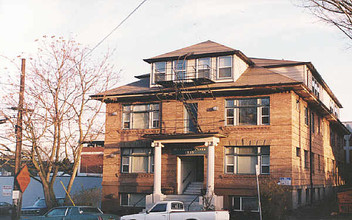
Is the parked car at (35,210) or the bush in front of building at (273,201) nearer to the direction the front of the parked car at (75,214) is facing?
the parked car

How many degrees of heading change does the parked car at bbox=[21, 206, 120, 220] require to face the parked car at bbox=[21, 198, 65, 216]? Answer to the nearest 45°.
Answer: approximately 90° to its right

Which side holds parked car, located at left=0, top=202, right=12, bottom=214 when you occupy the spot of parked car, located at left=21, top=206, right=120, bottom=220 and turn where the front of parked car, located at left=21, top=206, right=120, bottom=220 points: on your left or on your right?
on your right

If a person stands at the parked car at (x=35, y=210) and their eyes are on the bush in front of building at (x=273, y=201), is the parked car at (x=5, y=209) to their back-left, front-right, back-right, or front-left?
back-left

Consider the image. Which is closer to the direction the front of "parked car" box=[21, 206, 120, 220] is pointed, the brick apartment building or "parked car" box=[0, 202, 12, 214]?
the parked car

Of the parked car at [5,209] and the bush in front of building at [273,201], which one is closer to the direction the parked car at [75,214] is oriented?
the parked car

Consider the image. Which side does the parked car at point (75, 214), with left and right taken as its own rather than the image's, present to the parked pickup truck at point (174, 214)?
back

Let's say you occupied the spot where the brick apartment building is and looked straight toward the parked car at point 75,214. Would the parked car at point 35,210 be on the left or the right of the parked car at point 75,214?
right

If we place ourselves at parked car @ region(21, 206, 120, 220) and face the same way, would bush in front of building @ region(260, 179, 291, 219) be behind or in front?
behind

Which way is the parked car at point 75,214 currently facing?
to the viewer's left

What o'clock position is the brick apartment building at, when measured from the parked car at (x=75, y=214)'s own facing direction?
The brick apartment building is roughly at 5 o'clock from the parked car.

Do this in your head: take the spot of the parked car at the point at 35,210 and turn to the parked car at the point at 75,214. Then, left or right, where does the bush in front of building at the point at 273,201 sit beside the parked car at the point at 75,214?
left
